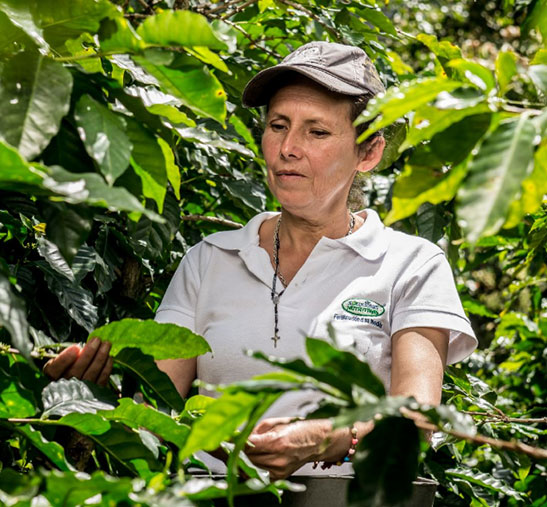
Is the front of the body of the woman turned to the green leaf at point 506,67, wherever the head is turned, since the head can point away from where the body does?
no

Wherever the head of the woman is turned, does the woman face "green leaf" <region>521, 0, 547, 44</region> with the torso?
no

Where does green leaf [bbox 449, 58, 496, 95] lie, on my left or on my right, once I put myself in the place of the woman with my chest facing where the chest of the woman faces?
on my left

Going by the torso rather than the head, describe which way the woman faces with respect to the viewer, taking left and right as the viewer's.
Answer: facing the viewer and to the left of the viewer

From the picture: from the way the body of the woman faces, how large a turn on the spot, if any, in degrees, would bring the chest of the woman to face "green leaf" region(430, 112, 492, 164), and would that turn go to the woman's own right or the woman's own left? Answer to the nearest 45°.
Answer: approximately 45° to the woman's own left

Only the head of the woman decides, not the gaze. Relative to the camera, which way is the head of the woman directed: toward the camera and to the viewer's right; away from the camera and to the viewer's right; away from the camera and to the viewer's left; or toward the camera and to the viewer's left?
toward the camera and to the viewer's left

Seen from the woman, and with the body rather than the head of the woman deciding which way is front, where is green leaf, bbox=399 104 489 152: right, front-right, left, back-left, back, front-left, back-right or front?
front-left
